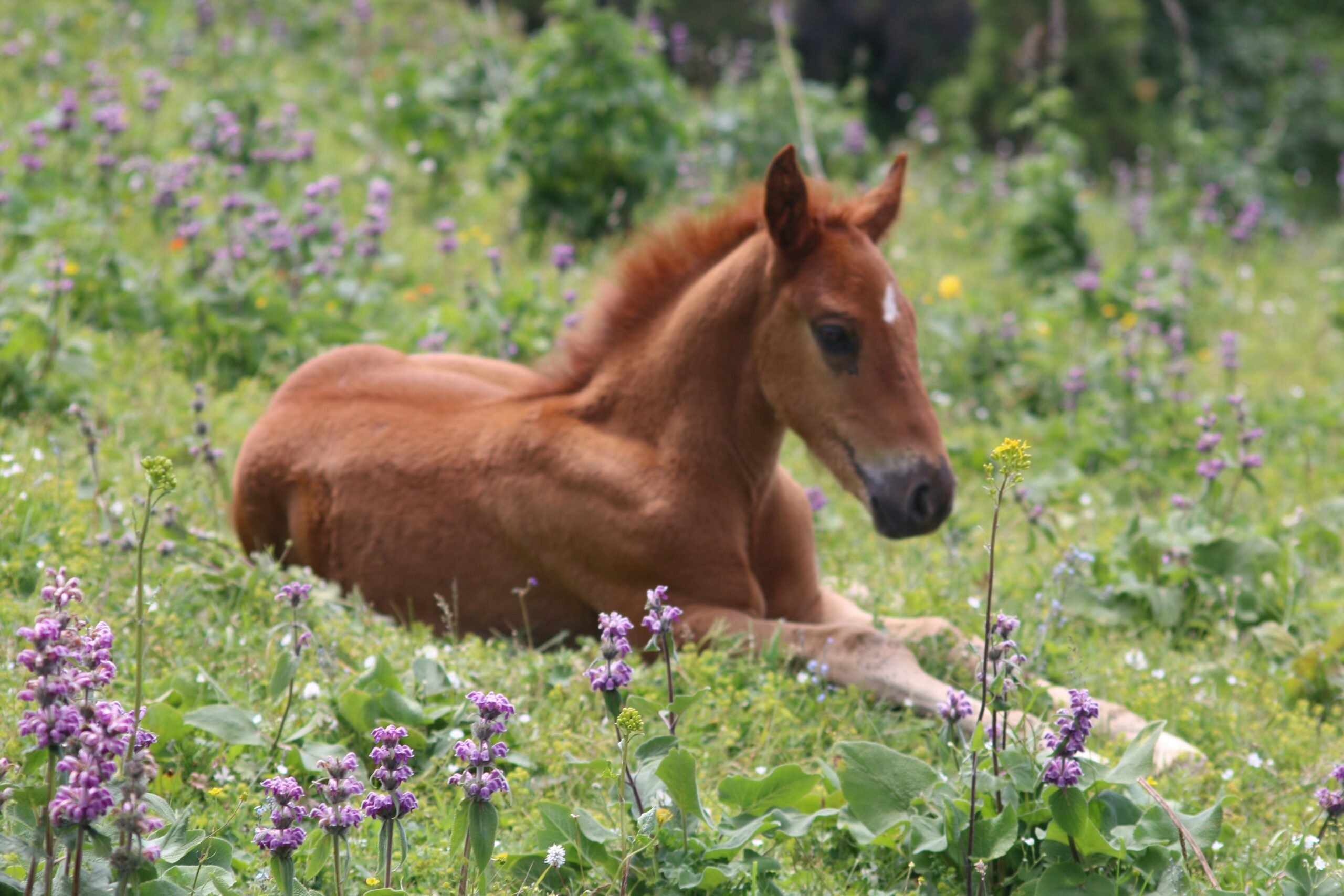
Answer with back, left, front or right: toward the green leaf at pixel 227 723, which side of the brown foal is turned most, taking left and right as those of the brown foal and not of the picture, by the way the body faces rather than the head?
right

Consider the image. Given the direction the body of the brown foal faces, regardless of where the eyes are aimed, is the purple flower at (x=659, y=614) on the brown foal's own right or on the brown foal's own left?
on the brown foal's own right

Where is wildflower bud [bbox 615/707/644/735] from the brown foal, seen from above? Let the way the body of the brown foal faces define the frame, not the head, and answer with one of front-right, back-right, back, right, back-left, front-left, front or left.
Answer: front-right

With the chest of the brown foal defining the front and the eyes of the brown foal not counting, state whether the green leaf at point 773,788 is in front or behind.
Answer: in front

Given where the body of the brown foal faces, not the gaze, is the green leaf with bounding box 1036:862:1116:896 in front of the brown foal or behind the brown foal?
in front

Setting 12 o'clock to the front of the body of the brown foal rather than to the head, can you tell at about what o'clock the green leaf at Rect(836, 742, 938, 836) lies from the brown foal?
The green leaf is roughly at 1 o'clock from the brown foal.

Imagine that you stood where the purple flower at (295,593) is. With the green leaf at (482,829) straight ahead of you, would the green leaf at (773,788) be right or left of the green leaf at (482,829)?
left

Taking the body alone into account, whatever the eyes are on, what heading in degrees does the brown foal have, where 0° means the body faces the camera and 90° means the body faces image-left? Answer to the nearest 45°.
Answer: approximately 315°

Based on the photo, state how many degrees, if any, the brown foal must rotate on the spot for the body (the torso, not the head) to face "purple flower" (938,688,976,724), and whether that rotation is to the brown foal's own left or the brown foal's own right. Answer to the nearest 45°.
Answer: approximately 45° to the brown foal's own right
